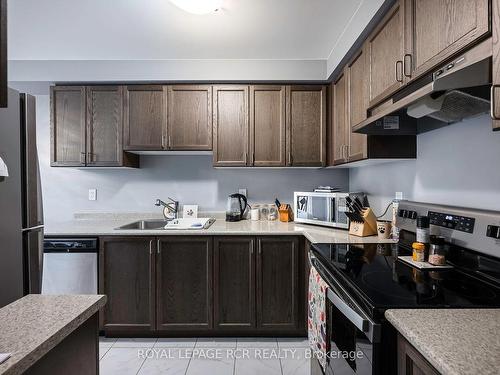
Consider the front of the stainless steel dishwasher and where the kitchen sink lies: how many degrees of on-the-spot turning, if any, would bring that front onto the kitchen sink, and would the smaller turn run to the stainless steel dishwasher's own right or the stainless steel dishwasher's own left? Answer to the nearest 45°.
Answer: approximately 90° to the stainless steel dishwasher's own left

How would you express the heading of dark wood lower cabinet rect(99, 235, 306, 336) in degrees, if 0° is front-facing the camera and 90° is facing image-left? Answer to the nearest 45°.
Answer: approximately 0°

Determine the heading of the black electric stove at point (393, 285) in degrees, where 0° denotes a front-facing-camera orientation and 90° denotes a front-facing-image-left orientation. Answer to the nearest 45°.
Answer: approximately 45°

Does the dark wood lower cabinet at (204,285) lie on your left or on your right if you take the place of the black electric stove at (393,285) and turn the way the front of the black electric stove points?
on your right

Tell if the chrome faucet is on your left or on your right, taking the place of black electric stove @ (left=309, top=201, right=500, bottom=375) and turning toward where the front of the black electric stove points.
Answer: on your right

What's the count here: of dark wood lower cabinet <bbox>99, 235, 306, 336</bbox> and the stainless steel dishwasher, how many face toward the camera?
2

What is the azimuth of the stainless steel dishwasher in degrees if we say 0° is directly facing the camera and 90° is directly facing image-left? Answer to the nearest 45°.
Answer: approximately 0°

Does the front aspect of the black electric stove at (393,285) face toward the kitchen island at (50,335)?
yes

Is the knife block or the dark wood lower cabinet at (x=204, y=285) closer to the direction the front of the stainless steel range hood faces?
the dark wood lower cabinet
